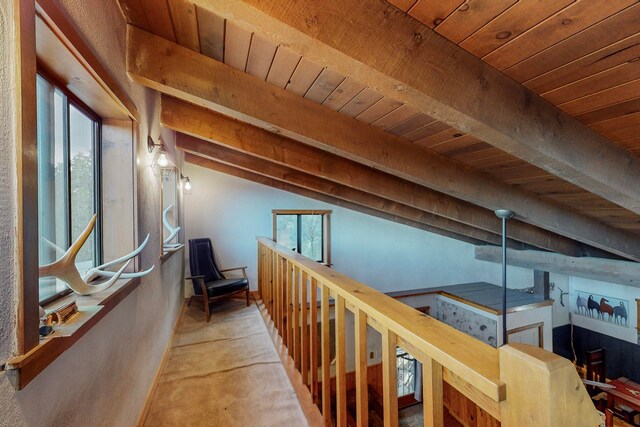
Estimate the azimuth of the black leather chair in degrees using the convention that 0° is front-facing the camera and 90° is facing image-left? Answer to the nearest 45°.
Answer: approximately 315°

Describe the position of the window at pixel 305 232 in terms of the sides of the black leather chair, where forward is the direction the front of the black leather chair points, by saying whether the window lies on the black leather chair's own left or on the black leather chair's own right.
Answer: on the black leather chair's own left

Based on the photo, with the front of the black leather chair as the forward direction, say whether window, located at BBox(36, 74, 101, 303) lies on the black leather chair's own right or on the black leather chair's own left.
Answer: on the black leather chair's own right
